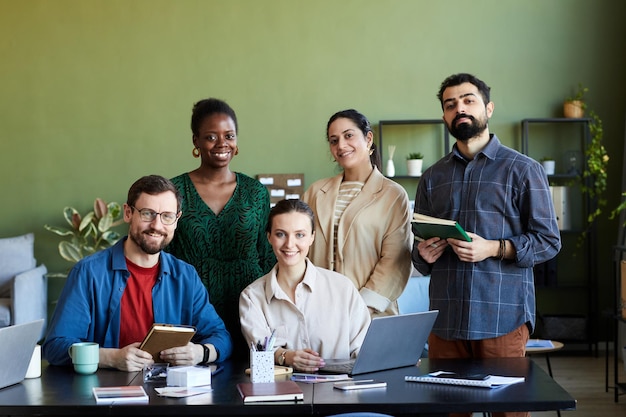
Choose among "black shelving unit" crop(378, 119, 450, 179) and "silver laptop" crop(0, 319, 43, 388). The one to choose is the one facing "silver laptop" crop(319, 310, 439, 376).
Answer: the black shelving unit

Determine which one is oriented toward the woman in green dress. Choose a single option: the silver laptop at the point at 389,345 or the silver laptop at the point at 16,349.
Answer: the silver laptop at the point at 389,345

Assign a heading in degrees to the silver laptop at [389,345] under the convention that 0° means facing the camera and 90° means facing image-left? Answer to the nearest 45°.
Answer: approximately 135°

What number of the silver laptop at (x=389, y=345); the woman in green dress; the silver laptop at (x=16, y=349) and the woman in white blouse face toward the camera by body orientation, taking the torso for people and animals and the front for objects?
2

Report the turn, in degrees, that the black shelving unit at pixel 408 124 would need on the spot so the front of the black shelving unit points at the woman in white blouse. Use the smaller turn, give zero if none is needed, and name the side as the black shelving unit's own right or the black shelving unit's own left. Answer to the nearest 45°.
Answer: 0° — it already faces them
